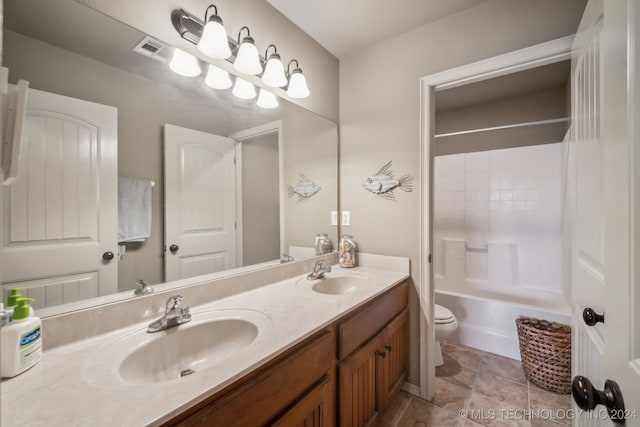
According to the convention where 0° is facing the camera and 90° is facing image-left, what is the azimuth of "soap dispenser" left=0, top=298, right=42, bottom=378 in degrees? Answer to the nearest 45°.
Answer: approximately 315°

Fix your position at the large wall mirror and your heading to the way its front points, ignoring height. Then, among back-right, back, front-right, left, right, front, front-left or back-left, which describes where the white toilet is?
front-left

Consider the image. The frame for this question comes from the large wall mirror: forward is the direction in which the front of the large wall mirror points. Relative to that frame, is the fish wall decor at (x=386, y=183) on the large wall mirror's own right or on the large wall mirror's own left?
on the large wall mirror's own left

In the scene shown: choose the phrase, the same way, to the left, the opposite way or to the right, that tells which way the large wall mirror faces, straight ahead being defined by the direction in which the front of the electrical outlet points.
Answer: to the left

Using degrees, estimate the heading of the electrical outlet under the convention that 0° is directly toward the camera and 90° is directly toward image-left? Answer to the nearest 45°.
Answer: approximately 0°

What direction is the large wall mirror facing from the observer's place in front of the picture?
facing the viewer and to the right of the viewer
